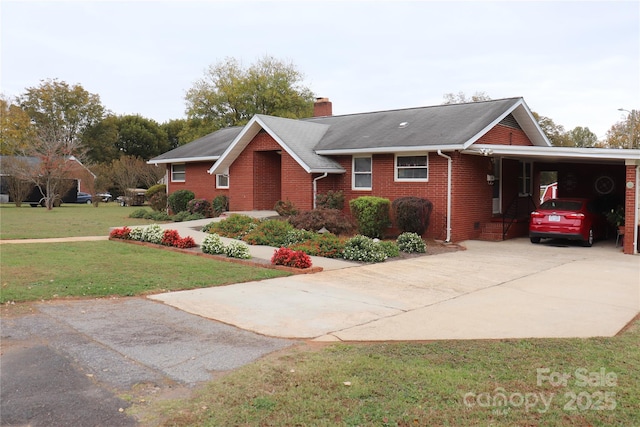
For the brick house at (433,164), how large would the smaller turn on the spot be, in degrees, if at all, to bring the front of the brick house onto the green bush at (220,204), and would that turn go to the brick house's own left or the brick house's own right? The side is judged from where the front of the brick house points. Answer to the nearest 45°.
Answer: approximately 45° to the brick house's own right

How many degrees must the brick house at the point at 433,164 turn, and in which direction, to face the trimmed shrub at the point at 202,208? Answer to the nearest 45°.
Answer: approximately 45° to its right

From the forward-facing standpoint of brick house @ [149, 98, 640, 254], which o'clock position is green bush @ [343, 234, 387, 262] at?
The green bush is roughly at 11 o'clock from the brick house.

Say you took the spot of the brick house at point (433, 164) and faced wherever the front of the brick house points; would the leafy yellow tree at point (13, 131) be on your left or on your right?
on your right

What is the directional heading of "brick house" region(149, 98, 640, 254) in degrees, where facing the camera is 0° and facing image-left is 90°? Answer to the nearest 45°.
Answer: approximately 45°

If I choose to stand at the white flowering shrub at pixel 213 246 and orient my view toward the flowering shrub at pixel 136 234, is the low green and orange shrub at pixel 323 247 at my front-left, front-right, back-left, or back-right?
back-right

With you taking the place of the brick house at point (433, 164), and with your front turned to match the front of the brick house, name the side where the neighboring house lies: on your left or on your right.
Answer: on your right

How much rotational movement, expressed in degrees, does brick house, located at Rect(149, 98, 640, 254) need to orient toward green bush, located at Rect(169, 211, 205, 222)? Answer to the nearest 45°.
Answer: approximately 45° to its right
